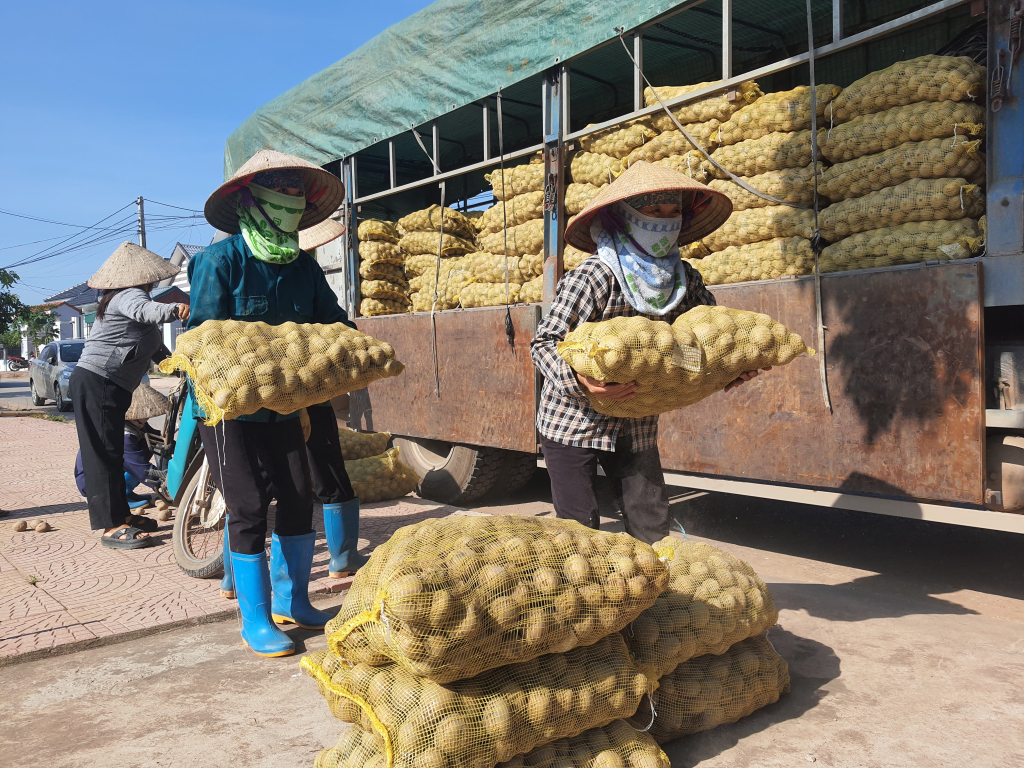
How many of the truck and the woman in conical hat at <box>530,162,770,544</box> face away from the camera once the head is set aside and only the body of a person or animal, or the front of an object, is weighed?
0

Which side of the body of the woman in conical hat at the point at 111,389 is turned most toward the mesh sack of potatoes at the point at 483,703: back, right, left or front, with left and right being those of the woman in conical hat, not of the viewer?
right

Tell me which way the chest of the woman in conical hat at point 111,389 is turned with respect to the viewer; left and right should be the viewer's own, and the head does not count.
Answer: facing to the right of the viewer

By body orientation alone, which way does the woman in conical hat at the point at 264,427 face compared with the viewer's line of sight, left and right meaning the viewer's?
facing the viewer and to the right of the viewer

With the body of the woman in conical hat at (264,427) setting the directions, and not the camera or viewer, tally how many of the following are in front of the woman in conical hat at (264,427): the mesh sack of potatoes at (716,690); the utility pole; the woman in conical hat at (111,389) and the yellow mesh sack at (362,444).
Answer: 1

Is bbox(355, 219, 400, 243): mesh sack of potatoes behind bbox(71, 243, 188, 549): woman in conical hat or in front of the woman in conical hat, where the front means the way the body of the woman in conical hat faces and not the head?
in front

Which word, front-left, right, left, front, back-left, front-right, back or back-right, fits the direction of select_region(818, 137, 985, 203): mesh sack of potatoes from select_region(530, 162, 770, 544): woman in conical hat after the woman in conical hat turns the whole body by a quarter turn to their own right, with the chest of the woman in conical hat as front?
back

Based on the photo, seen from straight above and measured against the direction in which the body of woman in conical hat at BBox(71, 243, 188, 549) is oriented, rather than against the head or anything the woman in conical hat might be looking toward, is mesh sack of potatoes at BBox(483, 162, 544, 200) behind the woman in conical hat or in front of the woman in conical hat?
in front

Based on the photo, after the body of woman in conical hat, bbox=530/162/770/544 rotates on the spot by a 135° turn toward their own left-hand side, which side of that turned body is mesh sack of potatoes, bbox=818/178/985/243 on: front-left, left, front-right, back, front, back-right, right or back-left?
front-right

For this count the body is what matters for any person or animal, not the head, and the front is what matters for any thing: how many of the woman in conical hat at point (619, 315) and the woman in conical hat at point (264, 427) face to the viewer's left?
0
